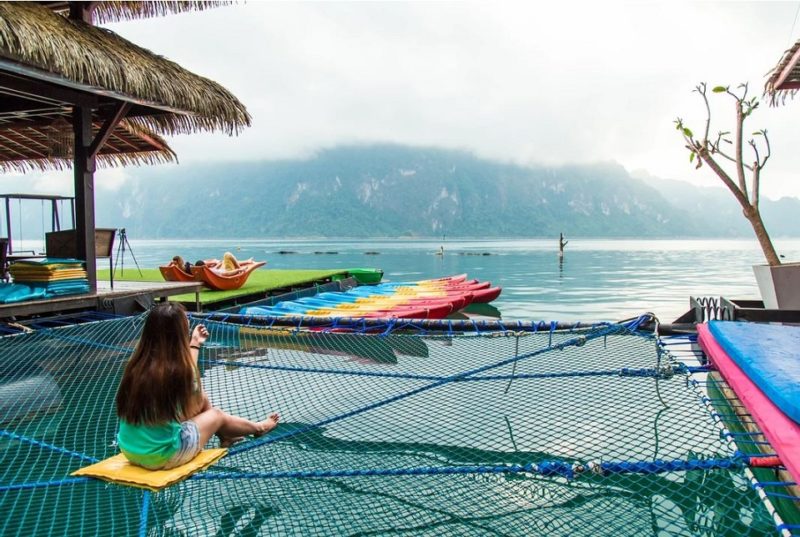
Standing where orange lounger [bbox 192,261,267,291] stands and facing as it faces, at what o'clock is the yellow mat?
The yellow mat is roughly at 3 o'clock from the orange lounger.

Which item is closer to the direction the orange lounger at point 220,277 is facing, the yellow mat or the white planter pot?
the white planter pot

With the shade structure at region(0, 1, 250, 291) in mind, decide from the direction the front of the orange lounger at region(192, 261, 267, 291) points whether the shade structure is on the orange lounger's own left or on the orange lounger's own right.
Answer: on the orange lounger's own right

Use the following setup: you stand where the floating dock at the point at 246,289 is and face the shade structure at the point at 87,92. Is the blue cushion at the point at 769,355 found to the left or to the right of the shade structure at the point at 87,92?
left

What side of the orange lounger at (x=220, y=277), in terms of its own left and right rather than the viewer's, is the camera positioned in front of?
right

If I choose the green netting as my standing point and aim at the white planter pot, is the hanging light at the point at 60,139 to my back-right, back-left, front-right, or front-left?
back-left

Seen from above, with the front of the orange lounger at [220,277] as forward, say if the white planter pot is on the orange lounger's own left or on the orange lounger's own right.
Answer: on the orange lounger's own right

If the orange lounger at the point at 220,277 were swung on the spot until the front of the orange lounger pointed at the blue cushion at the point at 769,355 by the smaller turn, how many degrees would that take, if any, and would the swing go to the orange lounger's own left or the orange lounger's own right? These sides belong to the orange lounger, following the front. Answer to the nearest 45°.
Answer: approximately 90° to the orange lounger's own right

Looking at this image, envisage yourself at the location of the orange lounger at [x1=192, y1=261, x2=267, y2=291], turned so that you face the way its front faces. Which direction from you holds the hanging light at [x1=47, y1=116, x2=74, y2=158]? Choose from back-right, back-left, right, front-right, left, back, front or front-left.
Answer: back-right
